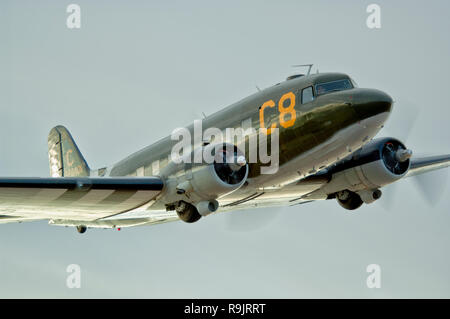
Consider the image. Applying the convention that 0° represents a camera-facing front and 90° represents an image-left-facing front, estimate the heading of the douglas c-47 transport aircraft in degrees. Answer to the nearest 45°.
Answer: approximately 315°
